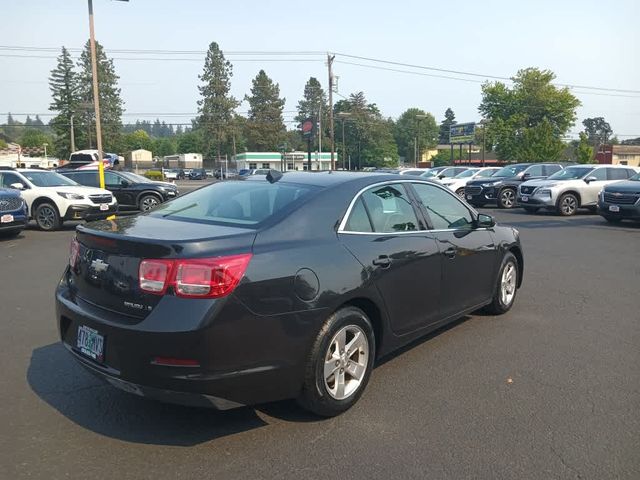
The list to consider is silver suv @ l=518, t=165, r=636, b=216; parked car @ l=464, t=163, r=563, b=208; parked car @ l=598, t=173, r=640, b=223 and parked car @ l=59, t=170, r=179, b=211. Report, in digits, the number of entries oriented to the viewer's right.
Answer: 1

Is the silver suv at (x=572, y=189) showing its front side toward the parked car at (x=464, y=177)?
no

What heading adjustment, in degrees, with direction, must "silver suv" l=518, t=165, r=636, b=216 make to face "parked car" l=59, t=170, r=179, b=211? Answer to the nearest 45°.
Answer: approximately 45° to its right

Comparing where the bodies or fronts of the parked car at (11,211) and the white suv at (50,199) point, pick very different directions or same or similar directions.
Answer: same or similar directions

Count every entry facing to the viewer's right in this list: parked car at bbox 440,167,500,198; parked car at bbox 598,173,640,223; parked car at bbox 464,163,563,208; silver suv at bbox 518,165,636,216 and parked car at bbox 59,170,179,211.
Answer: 1

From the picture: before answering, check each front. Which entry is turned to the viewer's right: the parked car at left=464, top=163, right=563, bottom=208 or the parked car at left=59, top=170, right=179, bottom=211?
the parked car at left=59, top=170, right=179, bottom=211

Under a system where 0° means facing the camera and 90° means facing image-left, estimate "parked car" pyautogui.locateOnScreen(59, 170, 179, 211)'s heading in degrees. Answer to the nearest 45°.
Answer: approximately 270°

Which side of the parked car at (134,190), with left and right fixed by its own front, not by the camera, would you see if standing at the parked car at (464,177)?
front

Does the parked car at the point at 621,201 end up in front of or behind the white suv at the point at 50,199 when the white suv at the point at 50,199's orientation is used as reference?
in front

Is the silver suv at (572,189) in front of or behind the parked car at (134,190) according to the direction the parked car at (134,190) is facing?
in front

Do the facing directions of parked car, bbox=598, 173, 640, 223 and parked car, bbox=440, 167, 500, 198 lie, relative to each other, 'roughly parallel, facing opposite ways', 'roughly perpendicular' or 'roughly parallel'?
roughly parallel

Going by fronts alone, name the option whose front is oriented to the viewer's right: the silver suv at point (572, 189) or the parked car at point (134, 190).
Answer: the parked car

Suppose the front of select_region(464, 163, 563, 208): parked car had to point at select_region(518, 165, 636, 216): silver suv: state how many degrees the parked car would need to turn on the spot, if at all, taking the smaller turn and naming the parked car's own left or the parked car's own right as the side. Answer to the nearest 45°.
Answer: approximately 90° to the parked car's own left

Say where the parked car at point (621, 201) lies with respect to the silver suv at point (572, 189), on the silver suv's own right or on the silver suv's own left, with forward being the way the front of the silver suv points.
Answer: on the silver suv's own left

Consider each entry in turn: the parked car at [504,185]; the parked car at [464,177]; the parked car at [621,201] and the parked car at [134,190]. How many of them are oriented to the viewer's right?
1

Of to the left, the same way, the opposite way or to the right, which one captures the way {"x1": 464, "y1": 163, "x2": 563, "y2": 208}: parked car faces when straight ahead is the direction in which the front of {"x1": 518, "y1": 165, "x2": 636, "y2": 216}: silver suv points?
the same way
